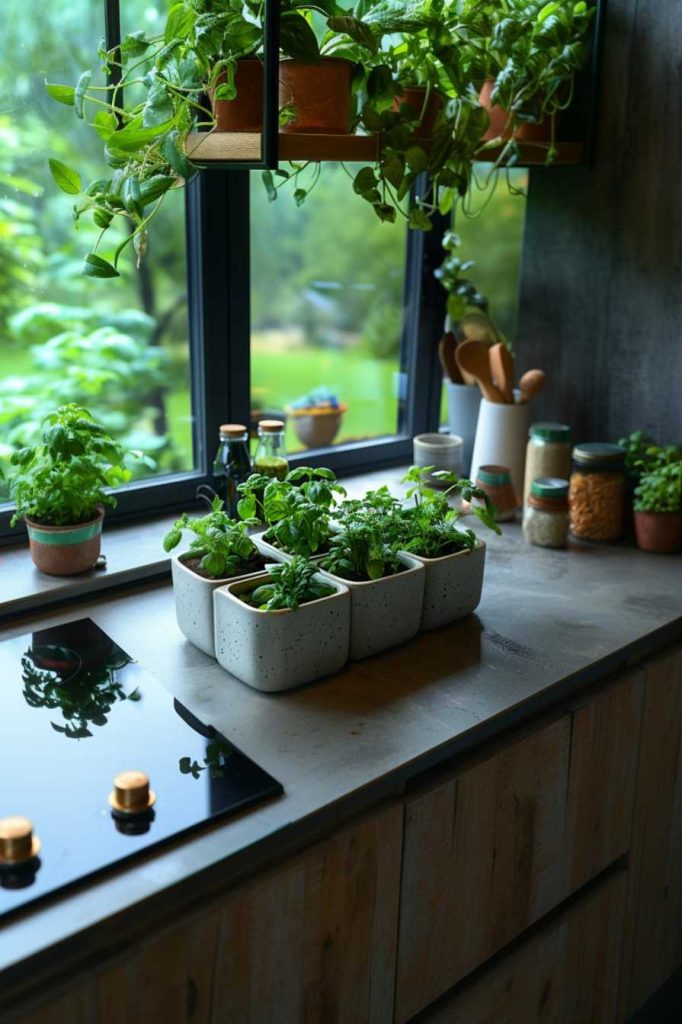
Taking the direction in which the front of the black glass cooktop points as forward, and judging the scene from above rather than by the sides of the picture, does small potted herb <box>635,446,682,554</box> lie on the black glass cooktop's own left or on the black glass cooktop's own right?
on the black glass cooktop's own left

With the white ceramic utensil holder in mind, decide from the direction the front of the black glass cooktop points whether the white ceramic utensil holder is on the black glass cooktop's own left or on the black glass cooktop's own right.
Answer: on the black glass cooktop's own left

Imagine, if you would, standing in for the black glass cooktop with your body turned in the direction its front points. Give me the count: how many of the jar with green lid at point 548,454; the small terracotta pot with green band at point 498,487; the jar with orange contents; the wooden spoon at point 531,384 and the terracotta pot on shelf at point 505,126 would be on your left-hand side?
5

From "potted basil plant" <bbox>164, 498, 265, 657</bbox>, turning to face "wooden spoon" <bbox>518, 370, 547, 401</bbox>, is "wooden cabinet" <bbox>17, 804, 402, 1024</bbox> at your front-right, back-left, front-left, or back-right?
back-right

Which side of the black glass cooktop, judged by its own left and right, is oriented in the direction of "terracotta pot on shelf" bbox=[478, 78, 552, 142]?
left

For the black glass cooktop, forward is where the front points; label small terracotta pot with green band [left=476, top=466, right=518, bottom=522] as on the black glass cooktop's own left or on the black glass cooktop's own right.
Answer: on the black glass cooktop's own left

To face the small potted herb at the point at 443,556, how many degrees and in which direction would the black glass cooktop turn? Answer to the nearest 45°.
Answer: approximately 90° to its left

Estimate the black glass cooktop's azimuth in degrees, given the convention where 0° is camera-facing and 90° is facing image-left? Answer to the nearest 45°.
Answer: approximately 315°

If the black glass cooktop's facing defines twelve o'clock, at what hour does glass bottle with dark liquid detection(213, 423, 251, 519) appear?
The glass bottle with dark liquid is roughly at 8 o'clock from the black glass cooktop.

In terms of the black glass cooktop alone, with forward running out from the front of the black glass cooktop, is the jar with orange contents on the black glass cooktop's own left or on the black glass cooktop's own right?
on the black glass cooktop's own left
